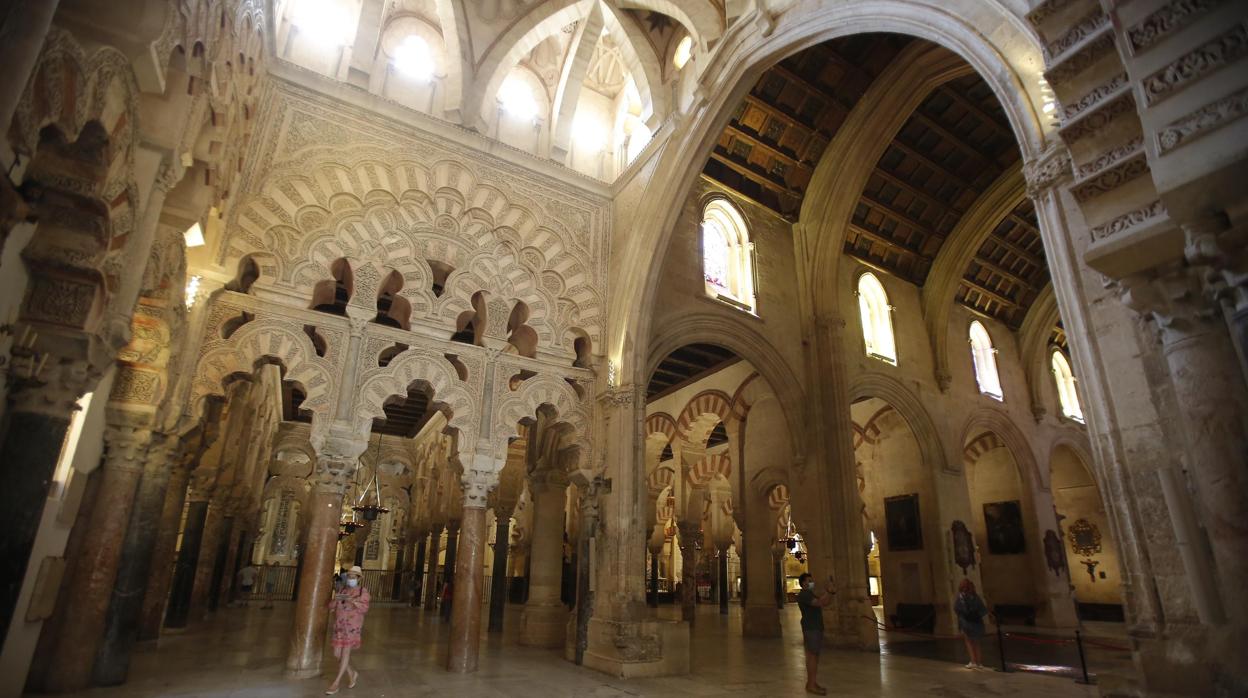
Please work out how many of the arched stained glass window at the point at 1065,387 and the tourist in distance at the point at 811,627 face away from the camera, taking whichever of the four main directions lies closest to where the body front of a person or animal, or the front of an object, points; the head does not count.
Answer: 0

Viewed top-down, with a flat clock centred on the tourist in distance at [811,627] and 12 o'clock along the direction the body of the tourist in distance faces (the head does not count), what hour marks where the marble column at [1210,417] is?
The marble column is roughly at 2 o'clock from the tourist in distance.

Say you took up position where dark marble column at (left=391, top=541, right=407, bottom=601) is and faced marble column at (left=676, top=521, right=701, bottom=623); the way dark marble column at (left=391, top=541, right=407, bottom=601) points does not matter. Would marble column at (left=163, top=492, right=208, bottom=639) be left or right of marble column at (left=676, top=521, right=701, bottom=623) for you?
right

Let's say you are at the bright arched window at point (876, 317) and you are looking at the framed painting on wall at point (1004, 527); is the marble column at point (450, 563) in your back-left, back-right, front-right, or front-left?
back-left

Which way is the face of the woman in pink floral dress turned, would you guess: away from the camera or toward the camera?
toward the camera

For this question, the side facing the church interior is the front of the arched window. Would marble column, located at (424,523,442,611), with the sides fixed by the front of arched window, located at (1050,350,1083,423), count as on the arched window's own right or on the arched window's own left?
on the arched window's own right

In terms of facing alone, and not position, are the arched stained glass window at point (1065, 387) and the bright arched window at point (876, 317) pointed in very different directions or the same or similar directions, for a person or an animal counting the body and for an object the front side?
same or similar directions

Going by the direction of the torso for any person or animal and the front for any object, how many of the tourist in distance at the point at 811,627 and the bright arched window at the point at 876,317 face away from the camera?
0

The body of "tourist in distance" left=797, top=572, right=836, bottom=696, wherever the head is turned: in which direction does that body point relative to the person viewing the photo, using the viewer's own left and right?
facing to the right of the viewer
